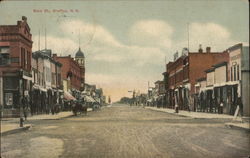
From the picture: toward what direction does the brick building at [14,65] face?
to the viewer's right
